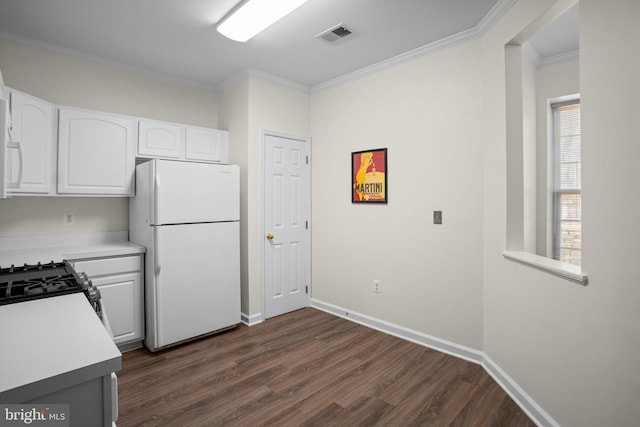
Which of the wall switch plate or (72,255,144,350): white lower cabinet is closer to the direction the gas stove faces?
the wall switch plate

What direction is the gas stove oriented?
to the viewer's right

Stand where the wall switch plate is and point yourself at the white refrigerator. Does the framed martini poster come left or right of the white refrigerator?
right

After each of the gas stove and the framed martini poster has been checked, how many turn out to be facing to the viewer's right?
1

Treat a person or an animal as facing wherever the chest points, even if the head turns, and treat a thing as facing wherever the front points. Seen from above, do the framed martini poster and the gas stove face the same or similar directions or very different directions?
very different directions

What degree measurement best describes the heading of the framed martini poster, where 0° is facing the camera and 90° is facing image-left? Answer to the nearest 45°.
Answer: approximately 45°

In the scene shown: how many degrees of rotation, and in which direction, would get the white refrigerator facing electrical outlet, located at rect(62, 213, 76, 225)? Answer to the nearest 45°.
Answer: approximately 135° to its right
